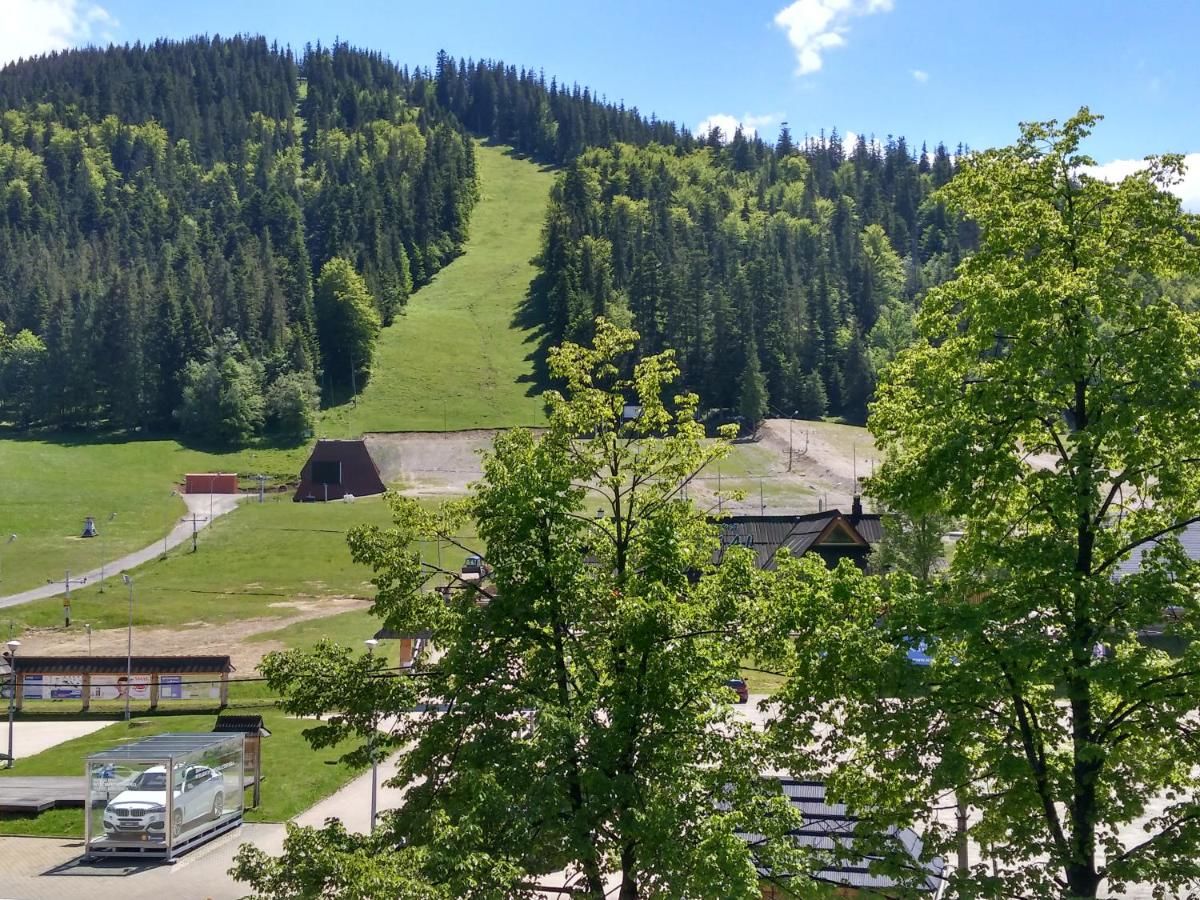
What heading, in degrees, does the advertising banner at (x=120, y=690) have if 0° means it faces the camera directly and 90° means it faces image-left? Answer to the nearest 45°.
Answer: approximately 0°

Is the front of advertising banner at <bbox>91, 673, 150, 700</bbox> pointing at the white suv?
yes

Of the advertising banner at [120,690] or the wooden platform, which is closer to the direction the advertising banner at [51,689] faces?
the wooden platform

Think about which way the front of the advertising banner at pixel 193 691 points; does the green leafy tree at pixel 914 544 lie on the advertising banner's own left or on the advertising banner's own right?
on the advertising banner's own left

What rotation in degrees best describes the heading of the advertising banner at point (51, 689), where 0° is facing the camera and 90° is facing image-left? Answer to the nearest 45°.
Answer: approximately 0°

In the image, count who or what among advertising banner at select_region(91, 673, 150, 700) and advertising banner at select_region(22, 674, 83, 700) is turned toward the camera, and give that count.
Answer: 2

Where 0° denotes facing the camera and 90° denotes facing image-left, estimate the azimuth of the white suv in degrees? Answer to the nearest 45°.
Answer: approximately 45°

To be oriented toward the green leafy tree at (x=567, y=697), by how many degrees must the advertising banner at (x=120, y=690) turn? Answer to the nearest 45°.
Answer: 0° — it already faces it

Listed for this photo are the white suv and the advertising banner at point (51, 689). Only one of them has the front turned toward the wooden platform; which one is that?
the advertising banner

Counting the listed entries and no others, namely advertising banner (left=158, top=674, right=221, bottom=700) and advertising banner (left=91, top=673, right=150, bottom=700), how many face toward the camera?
2
